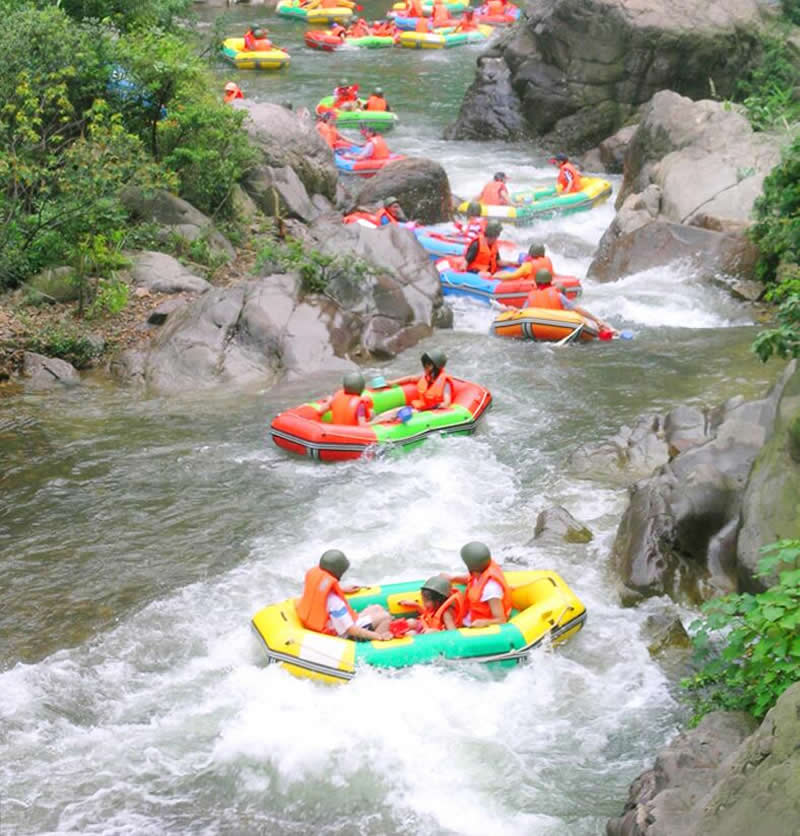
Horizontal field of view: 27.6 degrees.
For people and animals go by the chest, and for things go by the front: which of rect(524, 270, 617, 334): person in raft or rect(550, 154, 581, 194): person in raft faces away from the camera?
rect(524, 270, 617, 334): person in raft

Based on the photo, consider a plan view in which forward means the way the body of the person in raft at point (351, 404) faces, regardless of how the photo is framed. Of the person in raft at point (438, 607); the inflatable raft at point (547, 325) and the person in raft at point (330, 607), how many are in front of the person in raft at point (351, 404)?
1

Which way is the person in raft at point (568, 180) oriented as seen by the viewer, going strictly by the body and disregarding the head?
to the viewer's left

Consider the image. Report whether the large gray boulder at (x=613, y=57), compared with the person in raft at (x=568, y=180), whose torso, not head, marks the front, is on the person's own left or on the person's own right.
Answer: on the person's own right

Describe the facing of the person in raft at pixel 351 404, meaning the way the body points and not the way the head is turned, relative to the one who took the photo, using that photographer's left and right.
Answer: facing away from the viewer and to the right of the viewer
